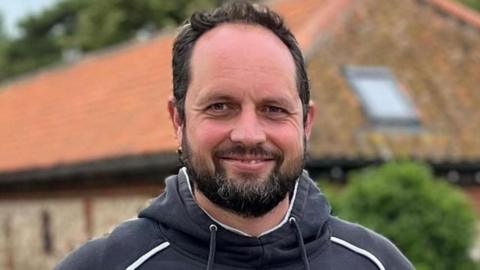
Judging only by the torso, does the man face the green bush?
no

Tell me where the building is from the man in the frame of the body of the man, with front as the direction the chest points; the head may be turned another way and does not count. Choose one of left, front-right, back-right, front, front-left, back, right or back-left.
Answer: back

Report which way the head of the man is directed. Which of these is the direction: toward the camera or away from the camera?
toward the camera

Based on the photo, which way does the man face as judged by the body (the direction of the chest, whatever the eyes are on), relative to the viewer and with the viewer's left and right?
facing the viewer
